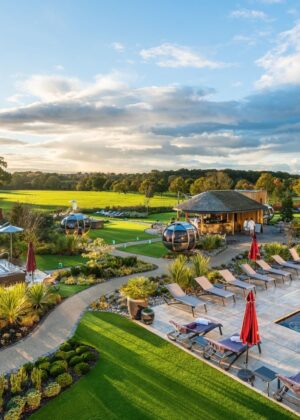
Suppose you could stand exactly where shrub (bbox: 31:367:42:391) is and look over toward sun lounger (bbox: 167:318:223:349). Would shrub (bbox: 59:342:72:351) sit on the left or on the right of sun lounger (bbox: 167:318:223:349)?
left

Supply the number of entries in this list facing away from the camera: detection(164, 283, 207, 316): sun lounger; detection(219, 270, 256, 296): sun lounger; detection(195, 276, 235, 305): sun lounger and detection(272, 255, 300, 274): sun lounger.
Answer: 0

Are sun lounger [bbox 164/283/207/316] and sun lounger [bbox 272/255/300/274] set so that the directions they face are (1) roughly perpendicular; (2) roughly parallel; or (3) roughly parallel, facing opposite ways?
roughly parallel

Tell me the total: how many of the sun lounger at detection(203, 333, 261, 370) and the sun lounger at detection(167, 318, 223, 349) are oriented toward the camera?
0

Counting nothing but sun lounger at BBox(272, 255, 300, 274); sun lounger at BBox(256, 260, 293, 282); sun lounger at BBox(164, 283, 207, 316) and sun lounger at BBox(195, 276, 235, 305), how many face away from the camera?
0

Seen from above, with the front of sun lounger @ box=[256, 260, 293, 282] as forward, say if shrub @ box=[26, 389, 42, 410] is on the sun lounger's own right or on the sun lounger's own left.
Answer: on the sun lounger's own right

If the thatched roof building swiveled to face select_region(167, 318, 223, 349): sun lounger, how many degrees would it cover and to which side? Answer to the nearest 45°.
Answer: approximately 45° to its left

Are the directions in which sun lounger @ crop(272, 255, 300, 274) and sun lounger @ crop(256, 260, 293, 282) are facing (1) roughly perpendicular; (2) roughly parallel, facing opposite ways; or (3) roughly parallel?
roughly parallel

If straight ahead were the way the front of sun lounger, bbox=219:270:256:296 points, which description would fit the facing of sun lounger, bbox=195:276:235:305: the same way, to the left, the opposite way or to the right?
the same way

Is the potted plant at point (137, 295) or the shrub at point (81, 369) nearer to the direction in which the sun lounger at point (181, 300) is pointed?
the shrub

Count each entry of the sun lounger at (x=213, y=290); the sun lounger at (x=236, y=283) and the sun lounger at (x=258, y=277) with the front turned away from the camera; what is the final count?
0

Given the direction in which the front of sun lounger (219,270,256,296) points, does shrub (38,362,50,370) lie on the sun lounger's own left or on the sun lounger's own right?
on the sun lounger's own right

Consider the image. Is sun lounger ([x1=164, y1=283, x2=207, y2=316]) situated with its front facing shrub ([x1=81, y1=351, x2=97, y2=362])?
no

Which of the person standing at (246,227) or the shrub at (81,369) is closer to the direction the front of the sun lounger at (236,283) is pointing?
the shrub

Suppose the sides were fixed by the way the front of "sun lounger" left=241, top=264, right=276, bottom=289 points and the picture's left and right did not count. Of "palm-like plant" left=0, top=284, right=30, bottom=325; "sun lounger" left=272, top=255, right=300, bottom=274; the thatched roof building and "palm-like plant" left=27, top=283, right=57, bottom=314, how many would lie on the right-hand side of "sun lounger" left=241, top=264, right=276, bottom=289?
2

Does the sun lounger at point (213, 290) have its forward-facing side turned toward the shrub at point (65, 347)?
no

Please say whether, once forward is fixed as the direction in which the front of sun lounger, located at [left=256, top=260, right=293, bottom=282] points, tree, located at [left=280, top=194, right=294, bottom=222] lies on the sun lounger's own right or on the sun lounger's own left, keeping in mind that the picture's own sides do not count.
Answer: on the sun lounger's own left
